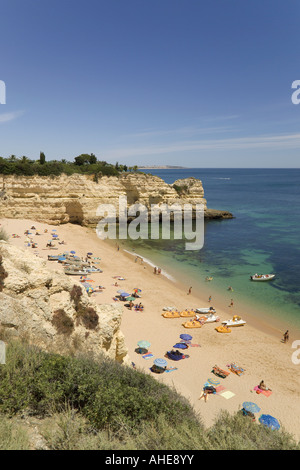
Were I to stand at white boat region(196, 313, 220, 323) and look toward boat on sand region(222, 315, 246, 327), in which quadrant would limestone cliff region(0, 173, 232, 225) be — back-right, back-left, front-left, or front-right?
back-left

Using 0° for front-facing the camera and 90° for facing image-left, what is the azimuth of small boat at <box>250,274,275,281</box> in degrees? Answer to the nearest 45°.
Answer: approximately 270°

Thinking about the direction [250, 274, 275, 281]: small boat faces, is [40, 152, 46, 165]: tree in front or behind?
behind

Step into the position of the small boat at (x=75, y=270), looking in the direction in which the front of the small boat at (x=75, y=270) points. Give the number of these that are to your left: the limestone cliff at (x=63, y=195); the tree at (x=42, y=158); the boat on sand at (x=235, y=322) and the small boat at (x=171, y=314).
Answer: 2

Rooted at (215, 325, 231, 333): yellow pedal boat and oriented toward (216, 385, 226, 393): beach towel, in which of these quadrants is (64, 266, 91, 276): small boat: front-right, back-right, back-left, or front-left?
back-right
